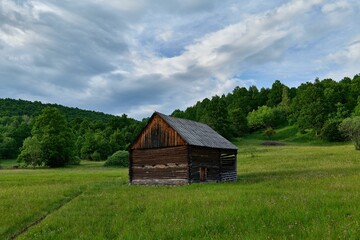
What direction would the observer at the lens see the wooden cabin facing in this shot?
facing the viewer and to the right of the viewer
